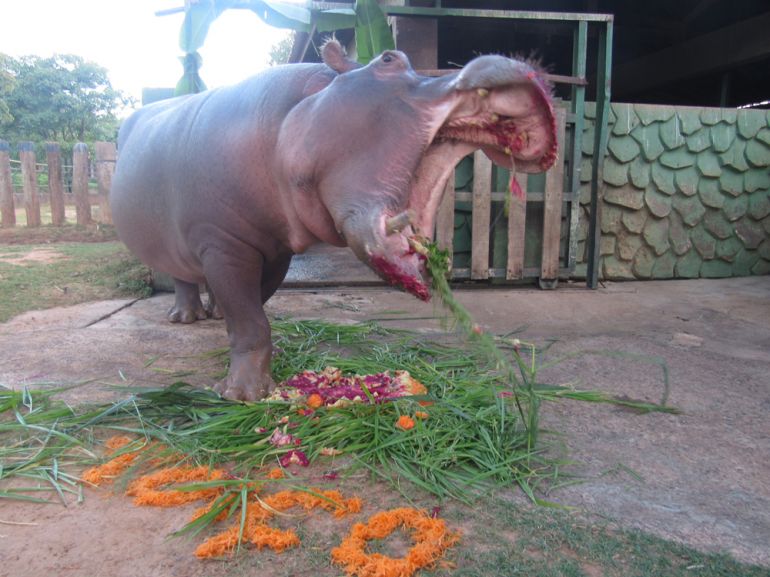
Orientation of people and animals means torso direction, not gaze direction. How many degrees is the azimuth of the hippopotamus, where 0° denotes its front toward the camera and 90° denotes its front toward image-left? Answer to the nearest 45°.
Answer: approximately 315°

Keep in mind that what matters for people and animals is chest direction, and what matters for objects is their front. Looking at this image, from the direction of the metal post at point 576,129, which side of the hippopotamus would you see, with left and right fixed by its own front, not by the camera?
left

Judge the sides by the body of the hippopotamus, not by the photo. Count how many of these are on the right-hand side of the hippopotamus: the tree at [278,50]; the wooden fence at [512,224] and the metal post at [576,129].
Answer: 0

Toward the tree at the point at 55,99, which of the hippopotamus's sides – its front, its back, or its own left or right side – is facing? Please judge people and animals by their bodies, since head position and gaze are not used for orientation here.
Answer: back
